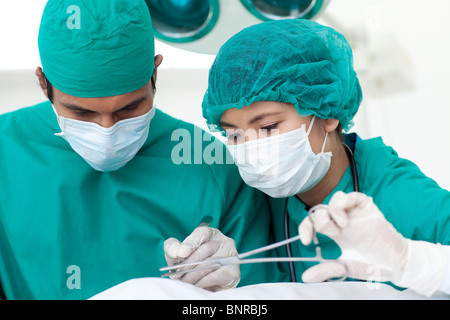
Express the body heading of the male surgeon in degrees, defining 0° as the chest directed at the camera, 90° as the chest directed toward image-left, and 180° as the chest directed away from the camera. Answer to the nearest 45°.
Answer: approximately 0°

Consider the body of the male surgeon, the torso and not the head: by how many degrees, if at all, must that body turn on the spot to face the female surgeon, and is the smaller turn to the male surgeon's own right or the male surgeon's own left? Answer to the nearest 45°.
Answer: approximately 90° to the male surgeon's own left

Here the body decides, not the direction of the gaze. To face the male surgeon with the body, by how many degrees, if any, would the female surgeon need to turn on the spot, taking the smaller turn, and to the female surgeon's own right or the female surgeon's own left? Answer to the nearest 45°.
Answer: approximately 45° to the female surgeon's own right

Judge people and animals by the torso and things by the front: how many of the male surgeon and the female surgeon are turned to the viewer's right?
0
